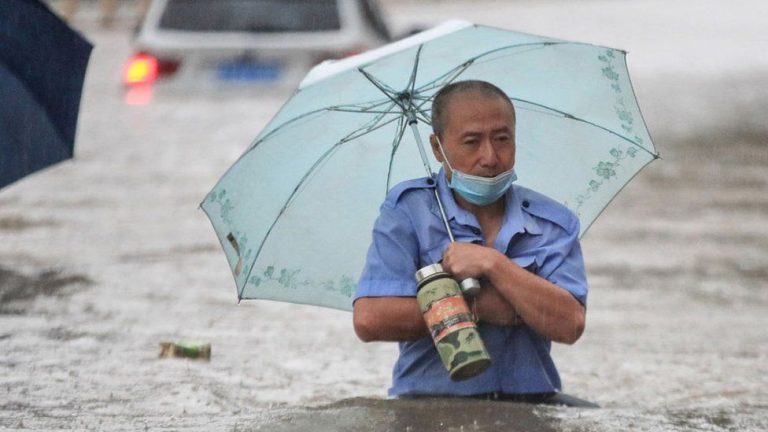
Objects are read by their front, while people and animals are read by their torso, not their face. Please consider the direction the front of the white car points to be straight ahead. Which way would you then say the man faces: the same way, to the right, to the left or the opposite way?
the opposite way

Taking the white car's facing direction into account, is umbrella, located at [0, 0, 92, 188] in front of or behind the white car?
behind

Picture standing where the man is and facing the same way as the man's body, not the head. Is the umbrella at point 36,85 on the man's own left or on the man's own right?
on the man's own right

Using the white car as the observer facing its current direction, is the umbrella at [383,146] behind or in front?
behind

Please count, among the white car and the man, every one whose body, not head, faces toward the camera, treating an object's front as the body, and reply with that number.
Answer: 1

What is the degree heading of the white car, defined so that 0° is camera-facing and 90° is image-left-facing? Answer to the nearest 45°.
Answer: approximately 180°

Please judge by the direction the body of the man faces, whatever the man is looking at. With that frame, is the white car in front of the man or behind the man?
behind

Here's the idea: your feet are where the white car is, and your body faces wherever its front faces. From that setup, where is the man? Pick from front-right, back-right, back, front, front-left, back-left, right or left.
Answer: back
